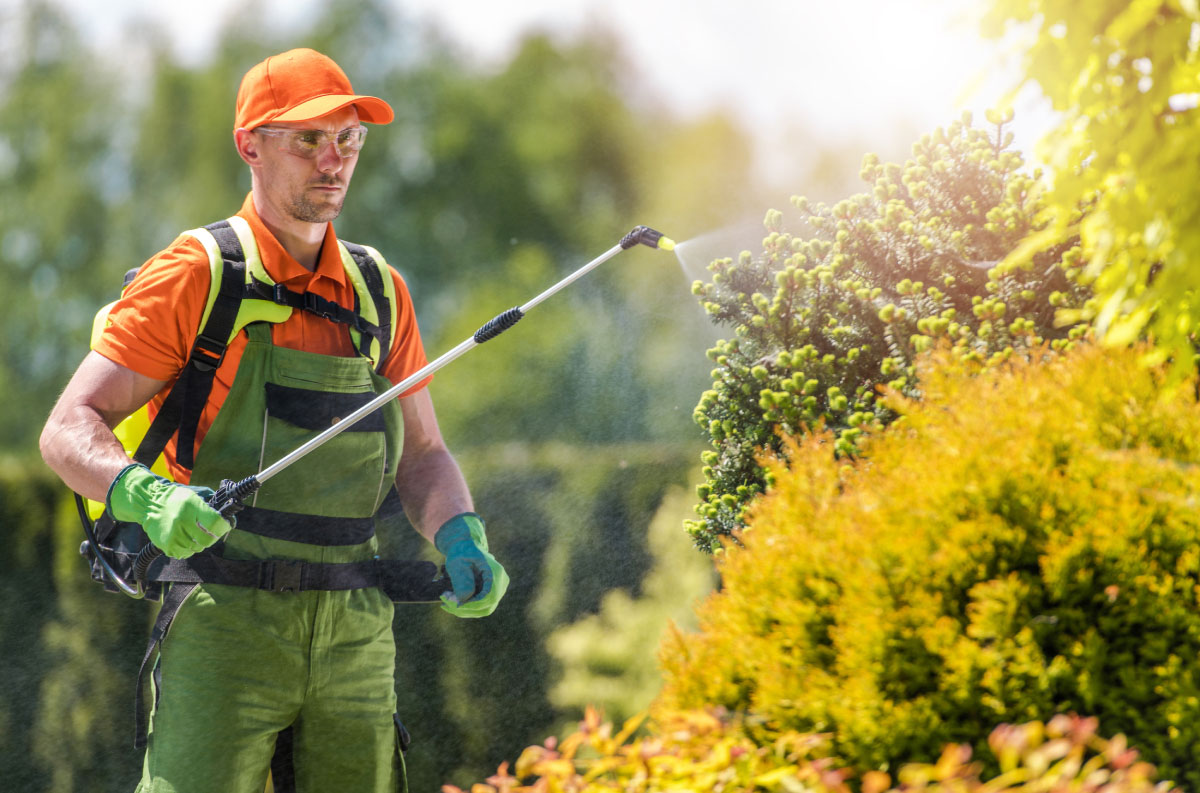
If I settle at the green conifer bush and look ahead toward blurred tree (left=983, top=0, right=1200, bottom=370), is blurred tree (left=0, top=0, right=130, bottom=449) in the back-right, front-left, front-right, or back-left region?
back-right

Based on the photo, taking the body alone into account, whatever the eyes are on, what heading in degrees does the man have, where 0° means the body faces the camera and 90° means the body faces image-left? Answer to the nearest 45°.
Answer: approximately 315°

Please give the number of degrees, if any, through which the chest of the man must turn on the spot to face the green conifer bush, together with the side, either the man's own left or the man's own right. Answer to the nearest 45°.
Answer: approximately 45° to the man's own left

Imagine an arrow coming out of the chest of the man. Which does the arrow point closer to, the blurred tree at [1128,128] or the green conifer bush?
the blurred tree

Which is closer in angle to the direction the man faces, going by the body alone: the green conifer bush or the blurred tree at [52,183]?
the green conifer bush

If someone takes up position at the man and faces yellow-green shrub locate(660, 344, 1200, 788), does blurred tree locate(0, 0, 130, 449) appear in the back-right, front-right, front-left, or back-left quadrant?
back-left

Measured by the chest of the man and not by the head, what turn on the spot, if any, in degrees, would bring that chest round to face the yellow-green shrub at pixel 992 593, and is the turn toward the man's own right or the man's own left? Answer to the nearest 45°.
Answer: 0° — they already face it

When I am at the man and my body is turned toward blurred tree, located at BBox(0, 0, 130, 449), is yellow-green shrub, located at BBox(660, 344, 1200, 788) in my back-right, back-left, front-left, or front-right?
back-right

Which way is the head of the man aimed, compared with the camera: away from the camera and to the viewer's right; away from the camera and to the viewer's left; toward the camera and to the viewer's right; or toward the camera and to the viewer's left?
toward the camera and to the viewer's right

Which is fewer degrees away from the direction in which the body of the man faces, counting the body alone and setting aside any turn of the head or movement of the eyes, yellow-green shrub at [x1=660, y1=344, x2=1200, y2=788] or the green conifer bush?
the yellow-green shrub
